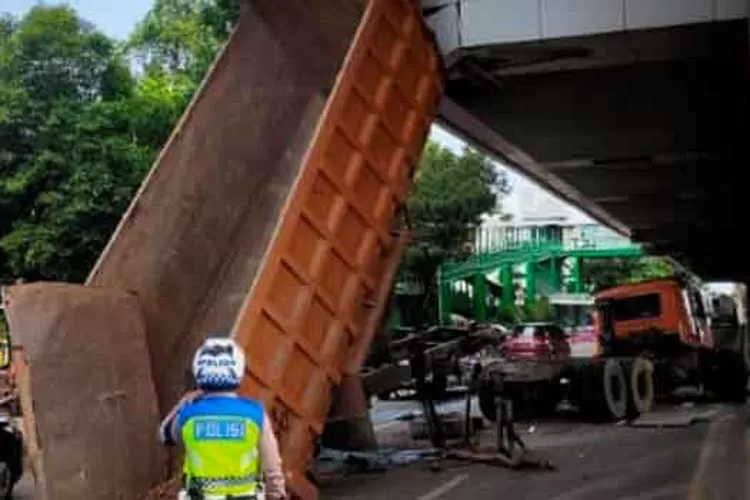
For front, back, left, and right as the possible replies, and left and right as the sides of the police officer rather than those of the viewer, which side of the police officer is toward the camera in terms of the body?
back

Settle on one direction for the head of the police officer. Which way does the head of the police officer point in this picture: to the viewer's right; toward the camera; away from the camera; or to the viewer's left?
away from the camera

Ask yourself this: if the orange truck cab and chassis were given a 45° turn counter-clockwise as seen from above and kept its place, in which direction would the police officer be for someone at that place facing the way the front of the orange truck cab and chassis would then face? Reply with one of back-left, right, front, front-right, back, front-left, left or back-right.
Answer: back

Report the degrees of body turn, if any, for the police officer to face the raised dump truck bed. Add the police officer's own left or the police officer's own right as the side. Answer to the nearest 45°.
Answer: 0° — they already face it

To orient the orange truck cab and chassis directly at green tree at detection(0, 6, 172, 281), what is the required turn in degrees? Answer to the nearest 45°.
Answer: approximately 135° to its left

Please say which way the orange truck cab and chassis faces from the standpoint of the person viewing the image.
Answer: facing away from the viewer and to the right of the viewer

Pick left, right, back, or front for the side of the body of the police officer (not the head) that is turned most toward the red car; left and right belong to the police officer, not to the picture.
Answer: front

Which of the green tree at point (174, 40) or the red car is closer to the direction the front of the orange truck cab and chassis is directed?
the red car
